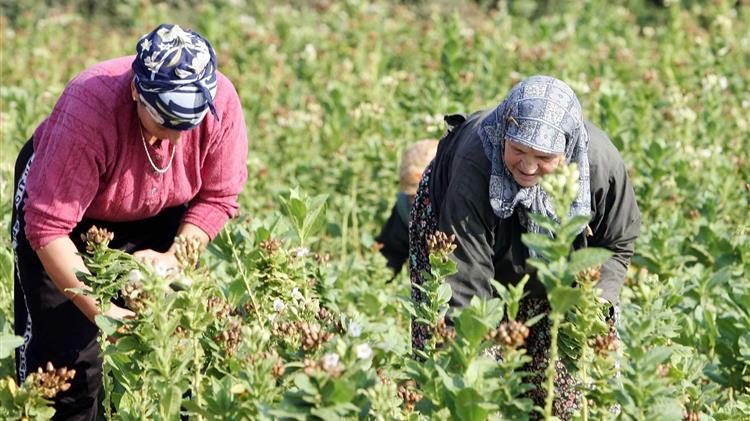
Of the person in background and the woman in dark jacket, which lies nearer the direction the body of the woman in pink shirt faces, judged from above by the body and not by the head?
the woman in dark jacket

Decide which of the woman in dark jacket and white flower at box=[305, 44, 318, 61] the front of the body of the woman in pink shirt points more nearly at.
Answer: the woman in dark jacket

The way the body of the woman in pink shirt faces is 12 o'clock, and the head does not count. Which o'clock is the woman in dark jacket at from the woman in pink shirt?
The woman in dark jacket is roughly at 11 o'clock from the woman in pink shirt.

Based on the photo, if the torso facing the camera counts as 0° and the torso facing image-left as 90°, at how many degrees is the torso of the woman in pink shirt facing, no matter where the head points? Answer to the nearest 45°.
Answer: approximately 315°

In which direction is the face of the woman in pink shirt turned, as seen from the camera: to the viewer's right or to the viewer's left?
to the viewer's right

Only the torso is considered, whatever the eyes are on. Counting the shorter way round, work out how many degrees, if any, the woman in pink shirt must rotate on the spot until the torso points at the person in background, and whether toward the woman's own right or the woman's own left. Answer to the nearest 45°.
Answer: approximately 90° to the woman's own left
